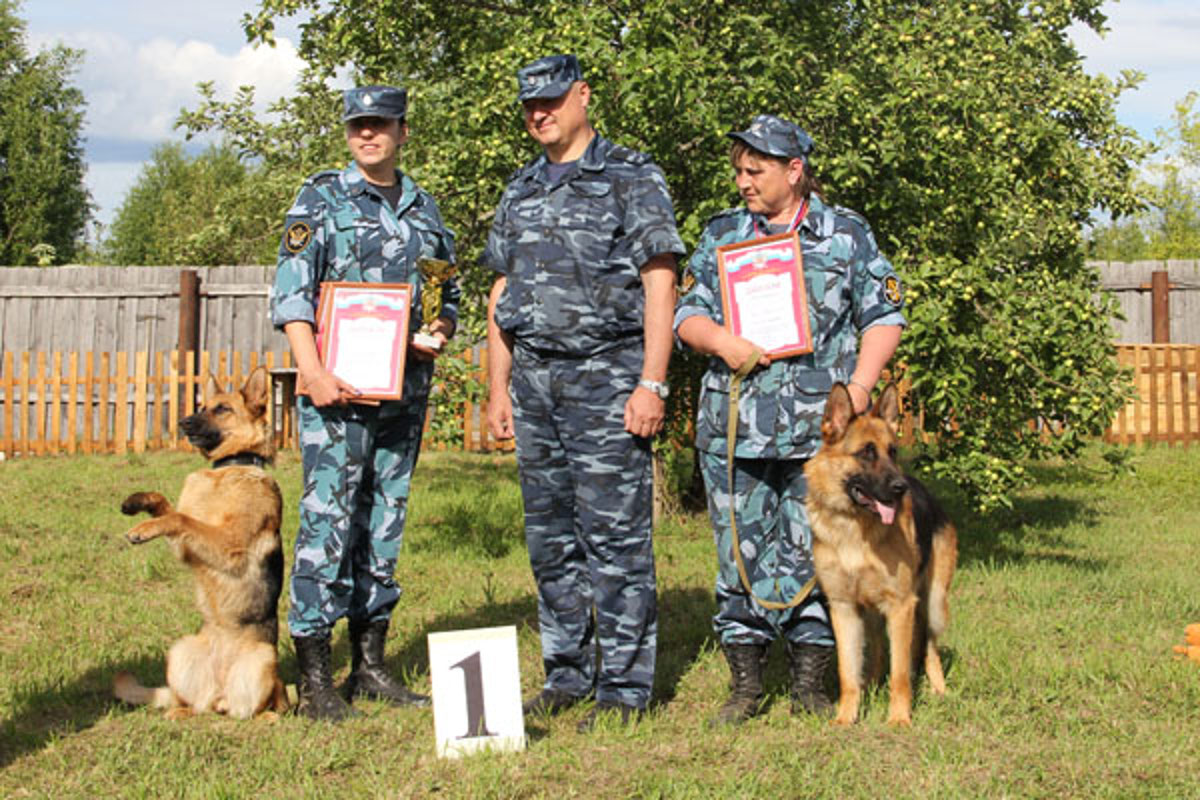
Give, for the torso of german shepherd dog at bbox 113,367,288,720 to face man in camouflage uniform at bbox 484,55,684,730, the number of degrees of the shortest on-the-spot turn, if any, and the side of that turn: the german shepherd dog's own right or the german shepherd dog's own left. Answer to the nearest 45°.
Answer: approximately 90° to the german shepherd dog's own left

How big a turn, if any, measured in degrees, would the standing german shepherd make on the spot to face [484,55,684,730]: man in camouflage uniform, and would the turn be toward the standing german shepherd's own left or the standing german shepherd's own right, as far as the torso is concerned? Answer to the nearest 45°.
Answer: approximately 90° to the standing german shepherd's own right

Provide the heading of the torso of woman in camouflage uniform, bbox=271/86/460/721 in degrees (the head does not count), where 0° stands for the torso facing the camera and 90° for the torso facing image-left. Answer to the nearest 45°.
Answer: approximately 315°

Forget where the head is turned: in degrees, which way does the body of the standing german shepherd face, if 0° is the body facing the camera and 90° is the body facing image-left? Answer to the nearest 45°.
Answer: approximately 0°
